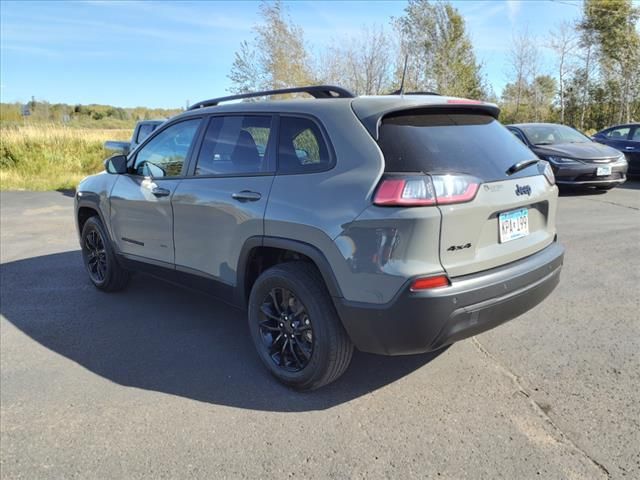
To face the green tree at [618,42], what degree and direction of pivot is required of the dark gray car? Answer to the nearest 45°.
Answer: approximately 135° to its left

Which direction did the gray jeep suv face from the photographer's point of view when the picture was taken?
facing away from the viewer and to the left of the viewer

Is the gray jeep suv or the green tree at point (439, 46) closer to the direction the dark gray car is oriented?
the gray jeep suv

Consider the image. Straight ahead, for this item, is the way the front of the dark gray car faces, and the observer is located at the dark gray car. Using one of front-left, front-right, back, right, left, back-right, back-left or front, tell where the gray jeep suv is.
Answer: front-right

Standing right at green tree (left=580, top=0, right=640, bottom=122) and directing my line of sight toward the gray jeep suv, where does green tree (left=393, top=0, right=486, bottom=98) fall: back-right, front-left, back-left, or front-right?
front-right

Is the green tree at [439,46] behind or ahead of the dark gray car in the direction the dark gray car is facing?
behind

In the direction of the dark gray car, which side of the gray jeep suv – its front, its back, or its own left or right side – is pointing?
right

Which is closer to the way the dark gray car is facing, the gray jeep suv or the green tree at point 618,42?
the gray jeep suv

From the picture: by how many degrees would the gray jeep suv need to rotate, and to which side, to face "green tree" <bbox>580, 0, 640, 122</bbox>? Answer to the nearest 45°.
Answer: approximately 90° to its right

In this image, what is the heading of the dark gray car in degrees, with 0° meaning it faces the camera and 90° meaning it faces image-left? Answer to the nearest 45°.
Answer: approximately 315°
